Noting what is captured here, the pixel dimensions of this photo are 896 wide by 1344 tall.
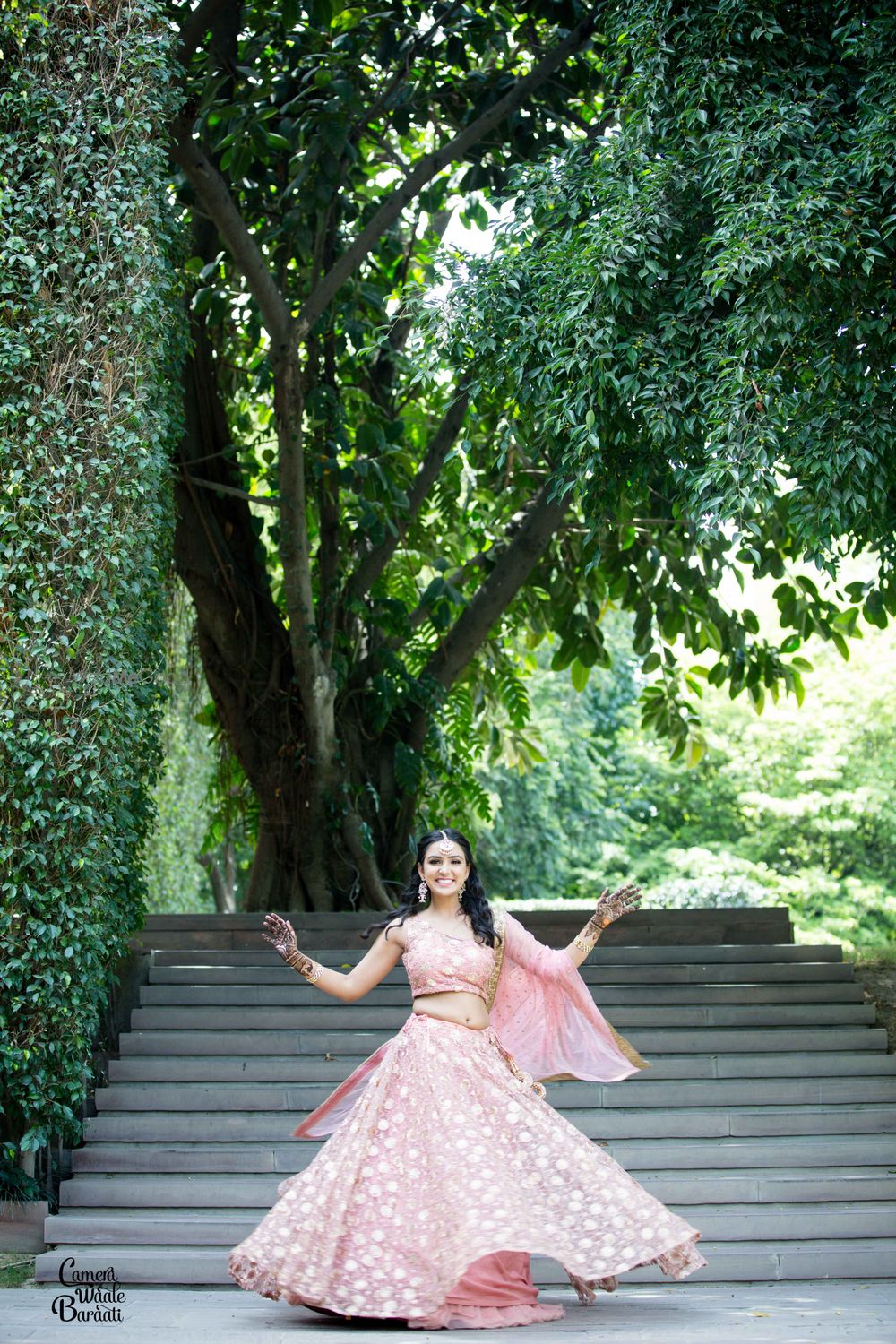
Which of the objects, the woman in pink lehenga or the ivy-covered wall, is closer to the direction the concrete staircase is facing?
the woman in pink lehenga

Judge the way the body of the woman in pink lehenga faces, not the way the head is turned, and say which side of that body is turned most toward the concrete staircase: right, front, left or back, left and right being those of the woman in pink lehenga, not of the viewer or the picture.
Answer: back

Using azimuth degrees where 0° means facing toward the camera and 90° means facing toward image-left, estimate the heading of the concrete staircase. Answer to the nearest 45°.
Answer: approximately 0°

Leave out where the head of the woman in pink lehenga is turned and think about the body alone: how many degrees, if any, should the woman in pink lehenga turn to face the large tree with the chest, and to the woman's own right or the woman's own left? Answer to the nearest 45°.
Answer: approximately 180°

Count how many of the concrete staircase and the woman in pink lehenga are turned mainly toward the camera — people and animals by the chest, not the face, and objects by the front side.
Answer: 2

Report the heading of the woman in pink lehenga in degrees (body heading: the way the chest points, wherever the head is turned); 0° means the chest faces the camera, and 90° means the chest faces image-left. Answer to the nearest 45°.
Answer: approximately 0°
